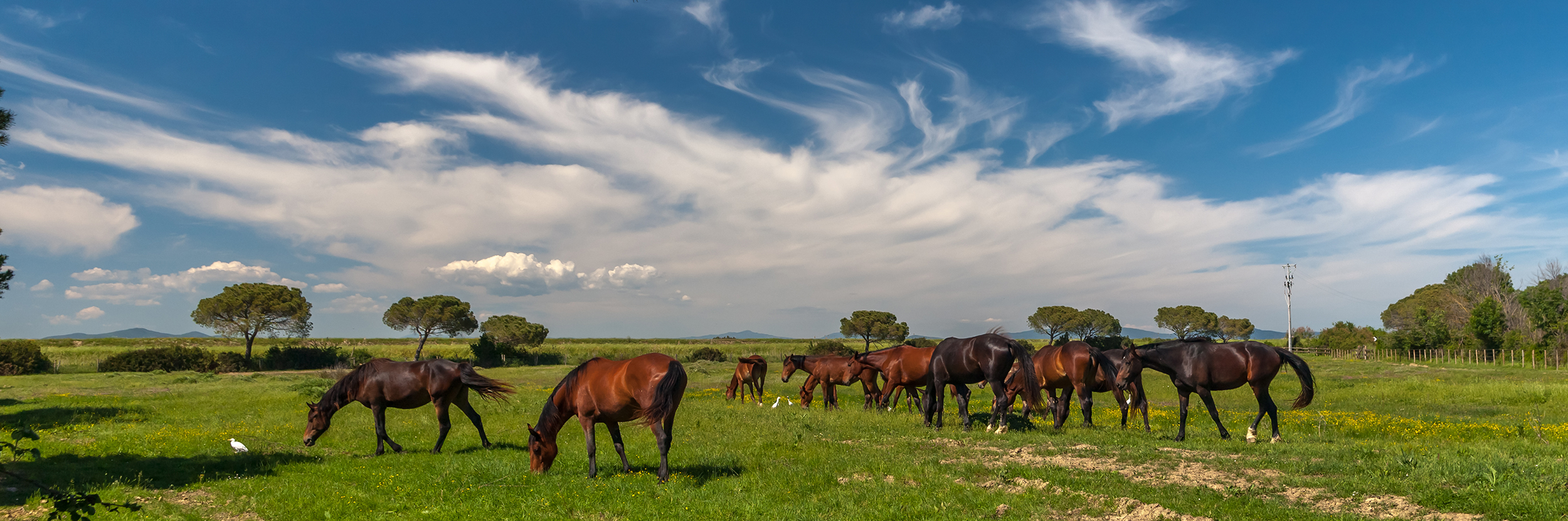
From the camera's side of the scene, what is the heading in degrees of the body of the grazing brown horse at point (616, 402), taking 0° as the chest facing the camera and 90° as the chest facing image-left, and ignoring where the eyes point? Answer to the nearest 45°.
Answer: approximately 135°

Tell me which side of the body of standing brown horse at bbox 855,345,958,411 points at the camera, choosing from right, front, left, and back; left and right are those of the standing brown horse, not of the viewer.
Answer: left

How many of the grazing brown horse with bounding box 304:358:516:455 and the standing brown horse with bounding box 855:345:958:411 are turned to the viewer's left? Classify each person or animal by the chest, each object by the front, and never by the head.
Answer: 2

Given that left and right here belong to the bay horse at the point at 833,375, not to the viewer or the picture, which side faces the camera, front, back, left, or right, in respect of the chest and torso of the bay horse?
left

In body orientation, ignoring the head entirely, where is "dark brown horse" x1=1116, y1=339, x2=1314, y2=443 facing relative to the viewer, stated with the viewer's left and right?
facing to the left of the viewer

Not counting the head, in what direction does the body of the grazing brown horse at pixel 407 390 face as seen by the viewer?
to the viewer's left
